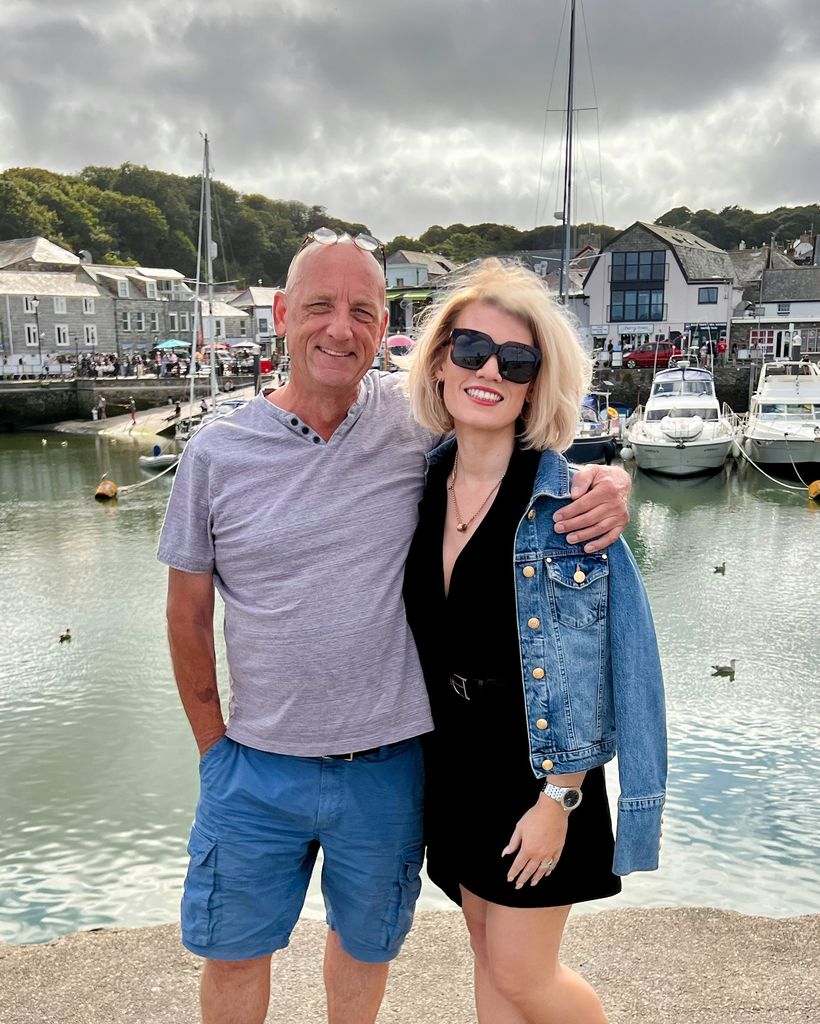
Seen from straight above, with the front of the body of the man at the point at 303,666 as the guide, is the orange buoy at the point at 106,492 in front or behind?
behind

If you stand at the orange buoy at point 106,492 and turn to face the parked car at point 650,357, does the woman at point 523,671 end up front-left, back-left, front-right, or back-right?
back-right

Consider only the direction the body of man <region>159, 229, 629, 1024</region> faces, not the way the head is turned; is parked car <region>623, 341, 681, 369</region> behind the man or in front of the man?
behind

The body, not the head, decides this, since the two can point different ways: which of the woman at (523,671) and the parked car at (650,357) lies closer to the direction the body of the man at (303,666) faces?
the woman

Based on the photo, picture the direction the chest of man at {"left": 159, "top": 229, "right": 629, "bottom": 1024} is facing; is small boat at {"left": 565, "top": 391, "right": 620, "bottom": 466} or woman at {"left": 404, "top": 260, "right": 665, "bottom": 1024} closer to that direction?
the woman

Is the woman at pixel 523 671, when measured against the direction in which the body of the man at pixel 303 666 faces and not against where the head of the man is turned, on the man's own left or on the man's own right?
on the man's own left

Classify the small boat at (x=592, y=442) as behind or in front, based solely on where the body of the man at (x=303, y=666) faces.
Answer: behind

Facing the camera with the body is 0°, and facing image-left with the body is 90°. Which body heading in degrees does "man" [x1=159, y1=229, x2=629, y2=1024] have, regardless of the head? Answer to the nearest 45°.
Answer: approximately 0°

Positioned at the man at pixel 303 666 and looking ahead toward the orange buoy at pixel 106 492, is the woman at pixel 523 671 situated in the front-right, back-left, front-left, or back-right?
back-right
